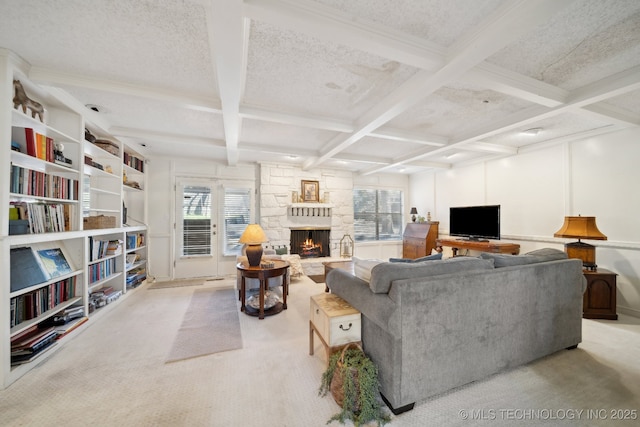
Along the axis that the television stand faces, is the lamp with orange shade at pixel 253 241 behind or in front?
in front

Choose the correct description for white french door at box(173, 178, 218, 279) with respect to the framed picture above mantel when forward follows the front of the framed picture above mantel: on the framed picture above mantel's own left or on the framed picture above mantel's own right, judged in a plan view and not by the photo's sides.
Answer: on the framed picture above mantel's own right

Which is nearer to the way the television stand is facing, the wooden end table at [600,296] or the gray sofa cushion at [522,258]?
the gray sofa cushion

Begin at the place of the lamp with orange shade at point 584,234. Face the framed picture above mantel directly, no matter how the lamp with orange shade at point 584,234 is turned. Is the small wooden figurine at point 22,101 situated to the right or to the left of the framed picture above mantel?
left

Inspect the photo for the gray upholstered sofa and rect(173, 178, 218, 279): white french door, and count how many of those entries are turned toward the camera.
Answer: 1

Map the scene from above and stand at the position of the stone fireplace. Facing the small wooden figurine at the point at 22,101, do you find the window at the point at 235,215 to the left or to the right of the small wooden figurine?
right

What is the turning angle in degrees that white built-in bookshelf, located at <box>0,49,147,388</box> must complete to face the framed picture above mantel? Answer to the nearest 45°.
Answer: approximately 45° to its left

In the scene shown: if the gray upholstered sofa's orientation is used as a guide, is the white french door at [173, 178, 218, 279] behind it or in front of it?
in front

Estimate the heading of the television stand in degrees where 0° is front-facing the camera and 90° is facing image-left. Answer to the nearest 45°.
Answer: approximately 45°

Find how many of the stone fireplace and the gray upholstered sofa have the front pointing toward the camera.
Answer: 1

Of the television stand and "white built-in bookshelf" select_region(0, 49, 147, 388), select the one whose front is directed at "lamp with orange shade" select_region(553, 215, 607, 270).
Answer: the white built-in bookshelf

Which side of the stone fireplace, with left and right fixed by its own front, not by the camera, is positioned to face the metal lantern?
left

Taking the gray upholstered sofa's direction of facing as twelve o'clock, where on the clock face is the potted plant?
The potted plant is roughly at 9 o'clock from the gray upholstered sofa.
